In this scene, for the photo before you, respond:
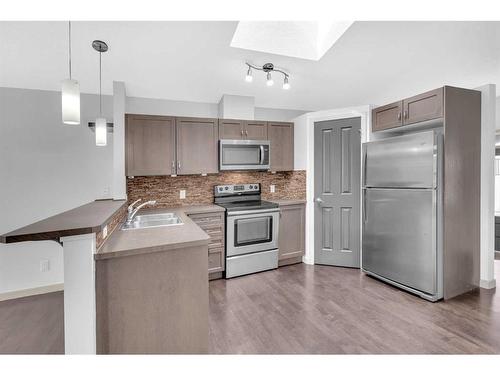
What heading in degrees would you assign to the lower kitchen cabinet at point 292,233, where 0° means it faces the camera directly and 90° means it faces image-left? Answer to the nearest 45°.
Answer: approximately 315°

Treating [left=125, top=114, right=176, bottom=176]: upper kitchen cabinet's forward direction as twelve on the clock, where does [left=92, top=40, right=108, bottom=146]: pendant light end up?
The pendant light is roughly at 1 o'clock from the upper kitchen cabinet.

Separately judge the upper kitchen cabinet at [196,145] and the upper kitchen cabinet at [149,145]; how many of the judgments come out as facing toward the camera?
2

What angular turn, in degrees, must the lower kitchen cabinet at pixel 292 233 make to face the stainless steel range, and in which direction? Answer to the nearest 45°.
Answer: approximately 90° to its right

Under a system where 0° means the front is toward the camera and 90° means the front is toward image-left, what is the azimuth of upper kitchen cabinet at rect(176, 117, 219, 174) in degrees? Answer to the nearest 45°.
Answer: approximately 0°

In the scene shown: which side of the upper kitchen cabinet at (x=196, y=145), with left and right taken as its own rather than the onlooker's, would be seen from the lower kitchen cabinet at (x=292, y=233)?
left

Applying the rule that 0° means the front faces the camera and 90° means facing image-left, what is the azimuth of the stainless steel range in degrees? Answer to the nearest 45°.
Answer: approximately 315°

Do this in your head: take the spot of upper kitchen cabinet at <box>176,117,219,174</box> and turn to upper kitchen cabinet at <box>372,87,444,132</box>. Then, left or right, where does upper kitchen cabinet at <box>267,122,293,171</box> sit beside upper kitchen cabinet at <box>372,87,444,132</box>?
left

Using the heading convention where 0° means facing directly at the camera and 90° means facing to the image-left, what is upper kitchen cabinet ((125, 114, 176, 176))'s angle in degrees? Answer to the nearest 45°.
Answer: approximately 0°
